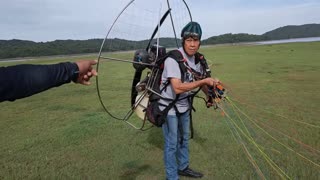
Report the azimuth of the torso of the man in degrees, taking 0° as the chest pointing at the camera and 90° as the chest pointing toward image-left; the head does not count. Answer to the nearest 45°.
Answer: approximately 315°
